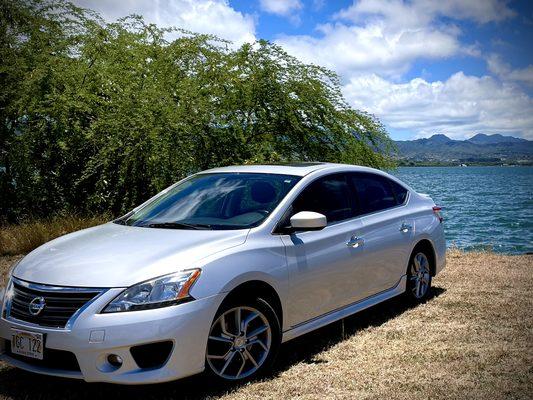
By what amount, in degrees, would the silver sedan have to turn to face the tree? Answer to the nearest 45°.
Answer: approximately 135° to its right

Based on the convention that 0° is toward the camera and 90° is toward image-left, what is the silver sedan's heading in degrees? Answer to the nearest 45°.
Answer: approximately 45°
